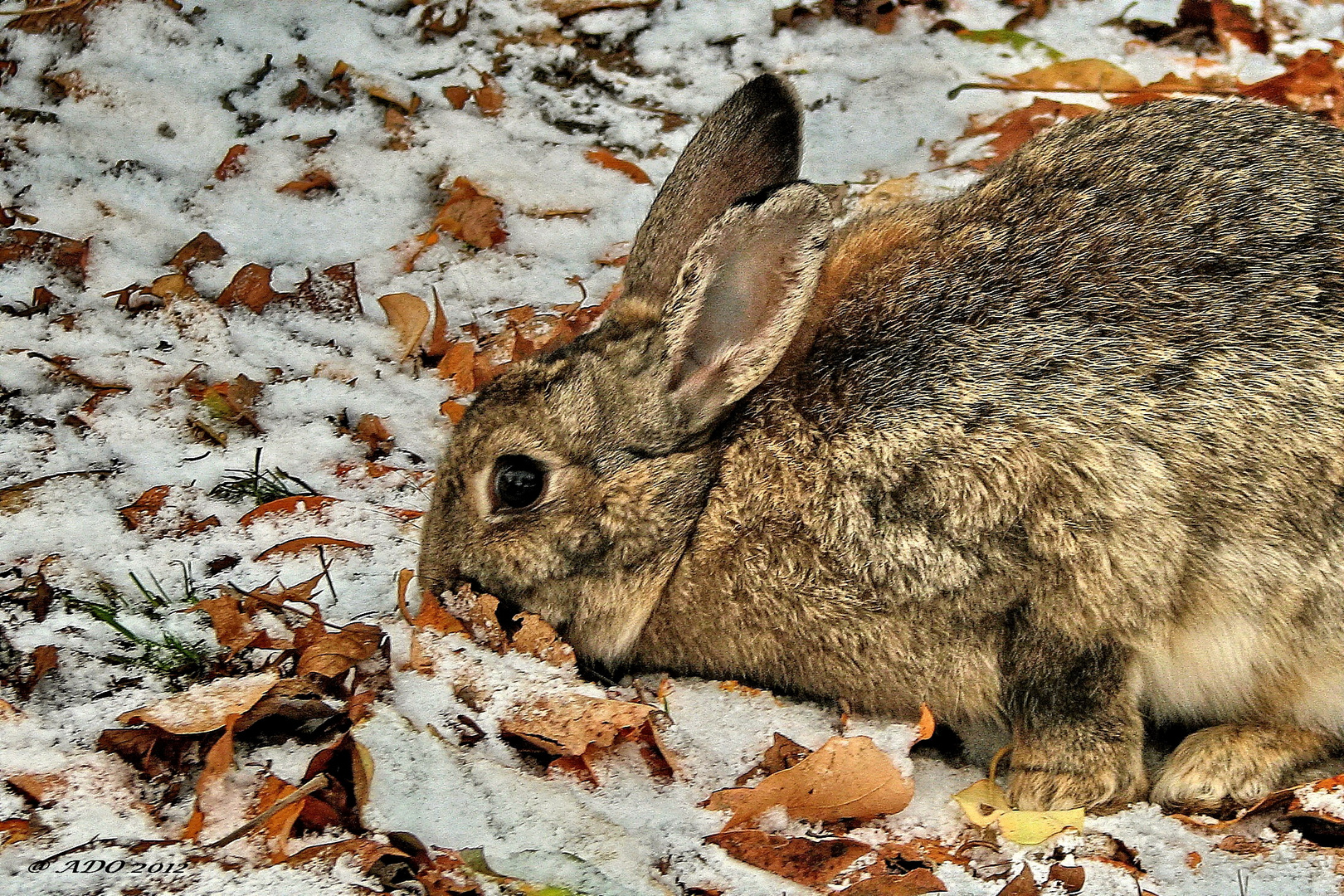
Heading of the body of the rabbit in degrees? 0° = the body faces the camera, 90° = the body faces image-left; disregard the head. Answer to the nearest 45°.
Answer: approximately 90°

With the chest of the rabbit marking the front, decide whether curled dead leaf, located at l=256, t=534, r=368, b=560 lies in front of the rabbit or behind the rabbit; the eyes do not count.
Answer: in front

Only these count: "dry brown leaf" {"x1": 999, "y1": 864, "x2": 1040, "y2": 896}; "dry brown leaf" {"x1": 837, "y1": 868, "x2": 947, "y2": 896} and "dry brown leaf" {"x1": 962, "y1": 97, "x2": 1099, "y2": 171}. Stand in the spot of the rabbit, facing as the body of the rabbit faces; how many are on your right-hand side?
1

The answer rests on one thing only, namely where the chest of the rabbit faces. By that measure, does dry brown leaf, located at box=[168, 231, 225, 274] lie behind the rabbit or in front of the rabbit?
in front

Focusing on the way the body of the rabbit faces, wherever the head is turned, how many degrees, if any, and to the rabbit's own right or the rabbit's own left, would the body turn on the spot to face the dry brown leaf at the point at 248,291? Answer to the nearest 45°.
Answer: approximately 45° to the rabbit's own right

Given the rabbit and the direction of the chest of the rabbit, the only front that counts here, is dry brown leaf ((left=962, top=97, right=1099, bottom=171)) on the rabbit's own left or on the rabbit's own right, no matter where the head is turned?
on the rabbit's own right

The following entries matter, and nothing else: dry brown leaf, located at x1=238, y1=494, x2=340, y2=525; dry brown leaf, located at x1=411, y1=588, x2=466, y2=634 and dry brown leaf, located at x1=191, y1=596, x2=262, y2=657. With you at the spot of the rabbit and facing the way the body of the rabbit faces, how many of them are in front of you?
3

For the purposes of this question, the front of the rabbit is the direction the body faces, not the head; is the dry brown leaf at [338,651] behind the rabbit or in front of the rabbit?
in front

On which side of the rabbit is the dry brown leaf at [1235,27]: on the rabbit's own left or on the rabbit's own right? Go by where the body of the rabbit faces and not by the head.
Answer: on the rabbit's own right

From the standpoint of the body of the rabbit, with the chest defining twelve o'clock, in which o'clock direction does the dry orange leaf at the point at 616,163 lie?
The dry orange leaf is roughly at 2 o'clock from the rabbit.
